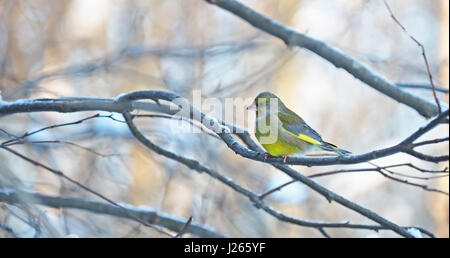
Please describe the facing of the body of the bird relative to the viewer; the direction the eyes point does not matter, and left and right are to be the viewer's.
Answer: facing to the left of the viewer

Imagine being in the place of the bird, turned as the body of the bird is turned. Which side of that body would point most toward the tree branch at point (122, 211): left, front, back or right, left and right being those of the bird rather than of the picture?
front
